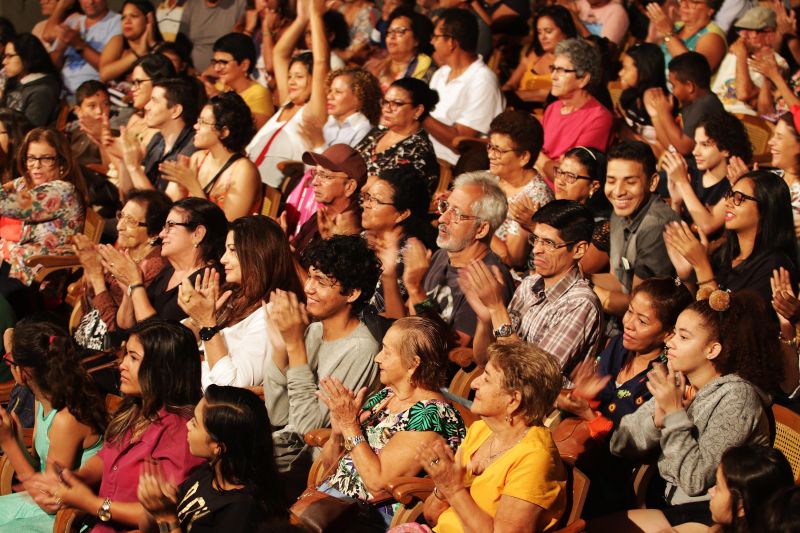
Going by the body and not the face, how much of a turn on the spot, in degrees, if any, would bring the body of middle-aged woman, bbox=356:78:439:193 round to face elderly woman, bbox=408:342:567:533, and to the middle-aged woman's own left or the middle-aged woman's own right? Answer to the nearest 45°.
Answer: approximately 45° to the middle-aged woman's own left

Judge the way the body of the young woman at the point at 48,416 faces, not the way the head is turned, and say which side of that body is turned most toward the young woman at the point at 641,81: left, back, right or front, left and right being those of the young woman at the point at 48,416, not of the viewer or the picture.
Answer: back

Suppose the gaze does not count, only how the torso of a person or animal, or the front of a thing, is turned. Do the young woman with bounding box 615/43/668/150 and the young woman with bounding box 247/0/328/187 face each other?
no

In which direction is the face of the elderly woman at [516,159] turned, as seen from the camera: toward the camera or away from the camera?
toward the camera

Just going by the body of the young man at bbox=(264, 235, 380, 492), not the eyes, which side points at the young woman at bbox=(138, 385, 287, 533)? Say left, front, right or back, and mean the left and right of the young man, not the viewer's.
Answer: front

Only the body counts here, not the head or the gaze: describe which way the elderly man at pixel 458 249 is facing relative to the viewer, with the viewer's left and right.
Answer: facing the viewer and to the left of the viewer

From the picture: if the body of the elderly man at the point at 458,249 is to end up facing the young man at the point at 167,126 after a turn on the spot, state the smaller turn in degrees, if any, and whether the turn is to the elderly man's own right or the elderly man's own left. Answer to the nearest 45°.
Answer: approximately 90° to the elderly man's own right

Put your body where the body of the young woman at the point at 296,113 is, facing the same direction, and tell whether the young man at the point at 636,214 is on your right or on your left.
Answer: on your left

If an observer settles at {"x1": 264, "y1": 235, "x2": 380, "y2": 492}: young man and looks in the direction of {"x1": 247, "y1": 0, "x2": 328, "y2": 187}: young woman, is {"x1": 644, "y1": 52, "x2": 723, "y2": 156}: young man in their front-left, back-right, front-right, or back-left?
front-right

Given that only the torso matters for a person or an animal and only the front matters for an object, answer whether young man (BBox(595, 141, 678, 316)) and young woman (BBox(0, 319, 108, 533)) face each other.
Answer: no
